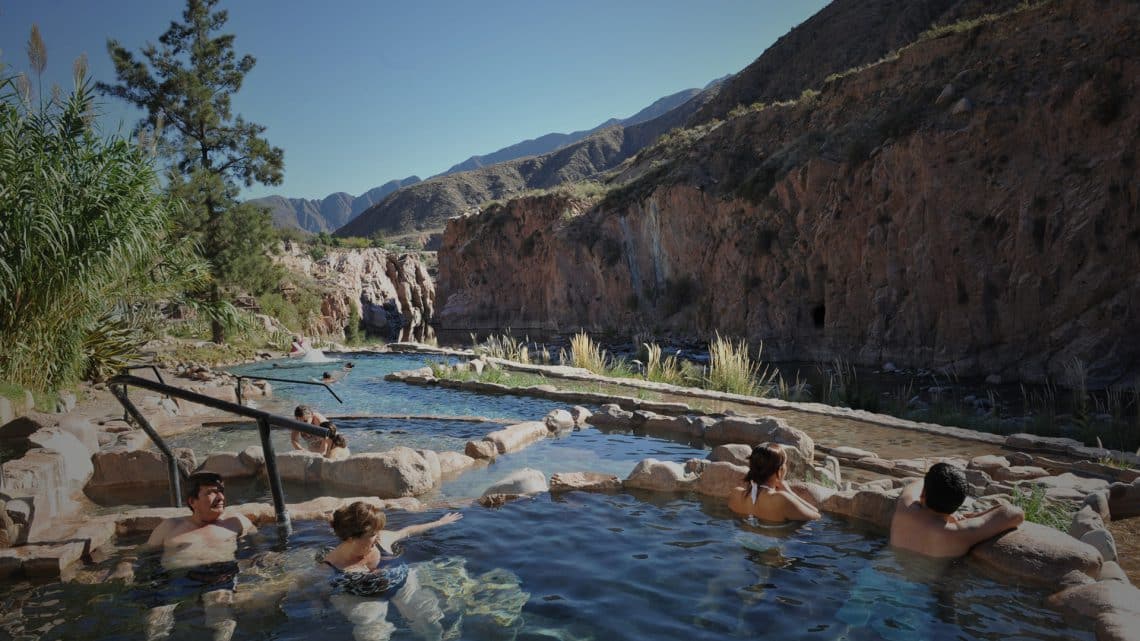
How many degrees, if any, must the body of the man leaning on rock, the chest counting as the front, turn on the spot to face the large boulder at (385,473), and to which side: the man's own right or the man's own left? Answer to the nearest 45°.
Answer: approximately 135° to the man's own left

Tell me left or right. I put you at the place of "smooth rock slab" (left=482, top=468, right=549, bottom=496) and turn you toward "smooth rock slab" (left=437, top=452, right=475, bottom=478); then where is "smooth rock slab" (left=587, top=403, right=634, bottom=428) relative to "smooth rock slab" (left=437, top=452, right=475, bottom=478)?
right

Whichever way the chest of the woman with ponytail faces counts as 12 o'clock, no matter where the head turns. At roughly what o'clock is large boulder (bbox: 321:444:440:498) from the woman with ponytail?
The large boulder is roughly at 8 o'clock from the woman with ponytail.

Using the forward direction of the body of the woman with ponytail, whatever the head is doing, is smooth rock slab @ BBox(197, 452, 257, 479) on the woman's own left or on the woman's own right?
on the woman's own left

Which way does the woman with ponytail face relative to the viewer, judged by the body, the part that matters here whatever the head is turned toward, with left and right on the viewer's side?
facing away from the viewer and to the right of the viewer

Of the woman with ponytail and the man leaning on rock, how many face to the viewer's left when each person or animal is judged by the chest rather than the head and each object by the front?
0

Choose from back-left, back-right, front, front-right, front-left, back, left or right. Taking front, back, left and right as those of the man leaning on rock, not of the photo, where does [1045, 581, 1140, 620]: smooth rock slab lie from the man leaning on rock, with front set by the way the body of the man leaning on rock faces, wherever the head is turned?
right

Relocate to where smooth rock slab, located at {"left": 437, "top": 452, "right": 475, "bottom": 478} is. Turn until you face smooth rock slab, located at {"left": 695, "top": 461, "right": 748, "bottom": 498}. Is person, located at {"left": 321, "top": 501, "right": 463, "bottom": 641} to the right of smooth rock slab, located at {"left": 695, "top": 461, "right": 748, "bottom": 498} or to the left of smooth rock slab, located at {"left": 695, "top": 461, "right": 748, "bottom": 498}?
right

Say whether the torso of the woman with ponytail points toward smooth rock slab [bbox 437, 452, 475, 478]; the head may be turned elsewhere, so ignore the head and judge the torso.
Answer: no

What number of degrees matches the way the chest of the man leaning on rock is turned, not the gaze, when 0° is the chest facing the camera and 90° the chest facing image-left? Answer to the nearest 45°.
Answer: approximately 225°

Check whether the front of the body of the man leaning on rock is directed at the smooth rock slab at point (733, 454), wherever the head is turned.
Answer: no

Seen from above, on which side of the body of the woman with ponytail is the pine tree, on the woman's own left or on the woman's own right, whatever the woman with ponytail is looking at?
on the woman's own left

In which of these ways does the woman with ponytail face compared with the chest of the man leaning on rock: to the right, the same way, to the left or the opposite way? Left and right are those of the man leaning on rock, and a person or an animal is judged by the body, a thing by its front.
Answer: the same way

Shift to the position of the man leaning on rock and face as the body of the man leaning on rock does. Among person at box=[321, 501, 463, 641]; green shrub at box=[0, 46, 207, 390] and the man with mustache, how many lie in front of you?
0

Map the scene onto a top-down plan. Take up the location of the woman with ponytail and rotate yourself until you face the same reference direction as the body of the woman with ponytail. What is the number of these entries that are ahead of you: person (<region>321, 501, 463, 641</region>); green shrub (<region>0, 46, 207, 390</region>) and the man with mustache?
0

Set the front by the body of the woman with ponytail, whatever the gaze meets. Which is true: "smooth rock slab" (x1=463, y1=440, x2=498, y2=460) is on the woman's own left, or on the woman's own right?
on the woman's own left
